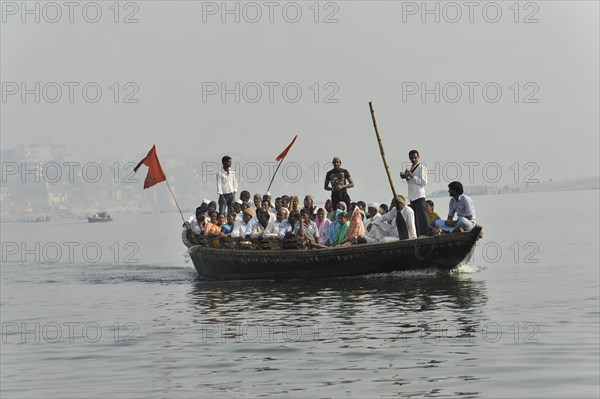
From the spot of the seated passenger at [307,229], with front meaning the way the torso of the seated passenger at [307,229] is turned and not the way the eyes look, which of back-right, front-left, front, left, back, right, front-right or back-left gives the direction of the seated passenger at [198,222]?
back-right

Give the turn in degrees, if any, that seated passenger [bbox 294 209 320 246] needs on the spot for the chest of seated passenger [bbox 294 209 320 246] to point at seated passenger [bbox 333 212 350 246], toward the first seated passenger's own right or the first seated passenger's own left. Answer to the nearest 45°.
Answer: approximately 90° to the first seated passenger's own left

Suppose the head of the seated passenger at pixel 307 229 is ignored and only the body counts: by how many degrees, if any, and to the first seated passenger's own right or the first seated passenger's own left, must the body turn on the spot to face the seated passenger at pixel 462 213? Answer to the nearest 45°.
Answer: approximately 90° to the first seated passenger's own left

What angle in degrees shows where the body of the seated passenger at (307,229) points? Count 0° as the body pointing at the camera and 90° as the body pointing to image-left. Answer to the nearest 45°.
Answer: approximately 0°

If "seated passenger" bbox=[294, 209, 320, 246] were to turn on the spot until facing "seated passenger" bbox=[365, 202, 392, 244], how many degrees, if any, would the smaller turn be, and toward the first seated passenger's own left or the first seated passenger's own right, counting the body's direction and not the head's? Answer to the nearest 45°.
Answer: approximately 90° to the first seated passenger's own left

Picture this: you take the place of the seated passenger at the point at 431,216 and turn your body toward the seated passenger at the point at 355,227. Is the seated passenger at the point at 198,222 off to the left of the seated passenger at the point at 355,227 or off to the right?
right

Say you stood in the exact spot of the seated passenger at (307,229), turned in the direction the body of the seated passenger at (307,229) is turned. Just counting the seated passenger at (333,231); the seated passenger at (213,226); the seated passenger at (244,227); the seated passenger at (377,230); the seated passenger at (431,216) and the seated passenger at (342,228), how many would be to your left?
4
